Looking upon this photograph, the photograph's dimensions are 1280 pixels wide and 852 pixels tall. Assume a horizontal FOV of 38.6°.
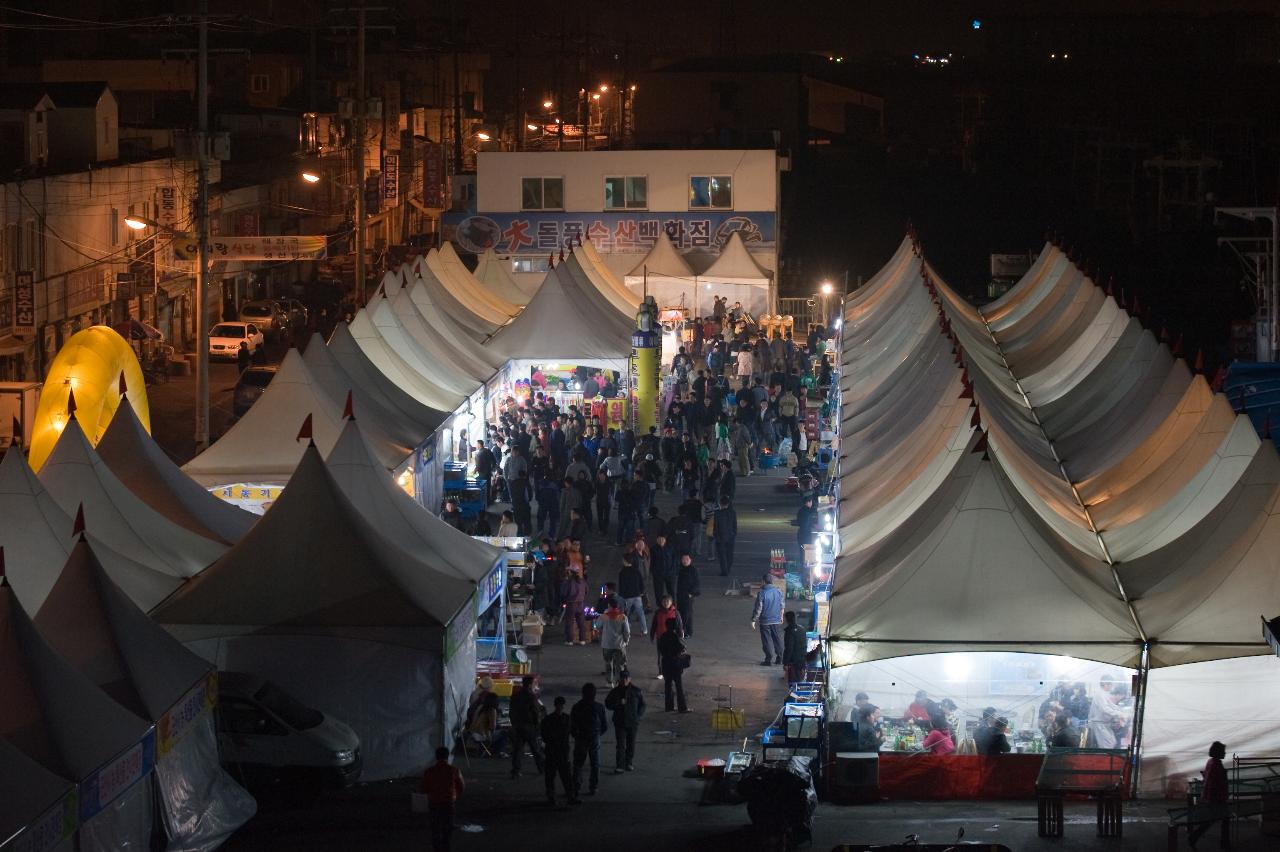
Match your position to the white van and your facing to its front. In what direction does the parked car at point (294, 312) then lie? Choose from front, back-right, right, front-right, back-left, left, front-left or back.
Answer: back-left

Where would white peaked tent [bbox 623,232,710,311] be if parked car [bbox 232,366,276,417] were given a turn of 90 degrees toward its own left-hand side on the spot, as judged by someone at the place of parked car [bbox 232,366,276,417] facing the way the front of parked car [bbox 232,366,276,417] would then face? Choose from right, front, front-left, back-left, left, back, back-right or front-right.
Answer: left

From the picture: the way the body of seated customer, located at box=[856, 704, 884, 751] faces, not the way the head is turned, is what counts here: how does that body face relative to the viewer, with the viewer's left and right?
facing to the right of the viewer

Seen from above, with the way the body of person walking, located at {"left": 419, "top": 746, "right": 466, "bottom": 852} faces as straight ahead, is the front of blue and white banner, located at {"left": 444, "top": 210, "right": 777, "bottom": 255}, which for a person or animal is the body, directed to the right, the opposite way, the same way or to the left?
the opposite way

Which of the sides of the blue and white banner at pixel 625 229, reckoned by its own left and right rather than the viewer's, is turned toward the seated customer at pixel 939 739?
front

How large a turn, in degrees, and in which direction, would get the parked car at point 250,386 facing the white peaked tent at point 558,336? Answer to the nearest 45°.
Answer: approximately 90° to its left

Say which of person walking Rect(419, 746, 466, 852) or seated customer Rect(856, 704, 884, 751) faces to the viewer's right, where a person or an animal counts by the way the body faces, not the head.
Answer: the seated customer

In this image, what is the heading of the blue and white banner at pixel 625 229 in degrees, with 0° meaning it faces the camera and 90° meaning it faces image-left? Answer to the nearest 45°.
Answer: approximately 0°

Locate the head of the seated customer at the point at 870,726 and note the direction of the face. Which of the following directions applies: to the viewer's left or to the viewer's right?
to the viewer's right

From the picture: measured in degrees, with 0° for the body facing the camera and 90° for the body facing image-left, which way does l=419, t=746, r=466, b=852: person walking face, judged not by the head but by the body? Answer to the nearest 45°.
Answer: approximately 180°

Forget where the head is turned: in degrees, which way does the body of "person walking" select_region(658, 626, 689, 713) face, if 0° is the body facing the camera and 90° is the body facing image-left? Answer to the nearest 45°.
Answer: approximately 180°
